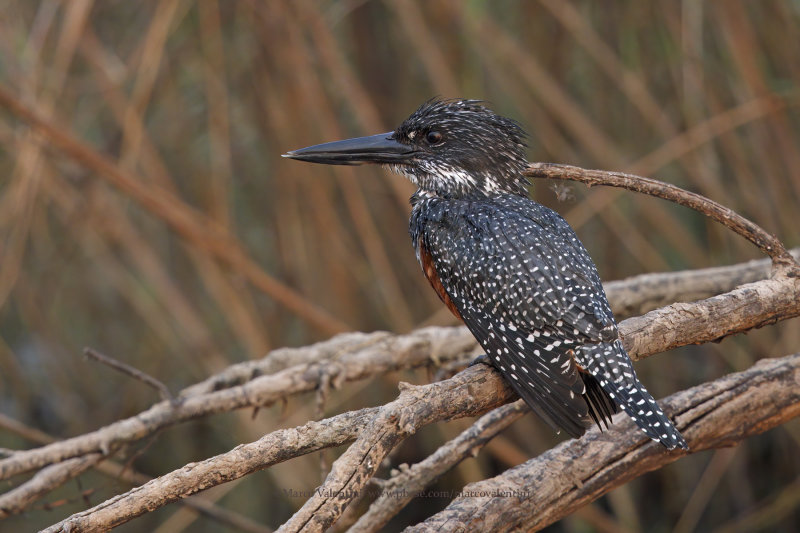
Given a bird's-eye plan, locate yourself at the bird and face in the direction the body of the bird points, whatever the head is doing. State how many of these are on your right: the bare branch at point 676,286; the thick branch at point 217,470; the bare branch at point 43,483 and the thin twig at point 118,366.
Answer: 1

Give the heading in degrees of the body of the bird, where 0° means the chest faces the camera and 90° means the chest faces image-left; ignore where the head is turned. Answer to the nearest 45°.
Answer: approximately 135°

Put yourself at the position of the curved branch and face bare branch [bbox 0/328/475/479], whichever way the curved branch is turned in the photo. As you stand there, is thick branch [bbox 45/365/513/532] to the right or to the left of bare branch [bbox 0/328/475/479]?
left

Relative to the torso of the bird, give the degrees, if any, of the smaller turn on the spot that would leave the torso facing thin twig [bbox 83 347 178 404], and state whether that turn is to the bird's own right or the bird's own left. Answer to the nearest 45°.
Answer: approximately 45° to the bird's own left

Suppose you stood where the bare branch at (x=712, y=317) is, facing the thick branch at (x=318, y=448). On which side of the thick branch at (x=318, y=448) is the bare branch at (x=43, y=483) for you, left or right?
right

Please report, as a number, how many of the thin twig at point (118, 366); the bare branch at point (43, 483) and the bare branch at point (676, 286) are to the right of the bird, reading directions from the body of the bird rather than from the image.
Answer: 1

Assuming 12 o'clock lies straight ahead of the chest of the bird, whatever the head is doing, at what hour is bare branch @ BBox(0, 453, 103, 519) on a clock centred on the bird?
The bare branch is roughly at 10 o'clock from the bird.

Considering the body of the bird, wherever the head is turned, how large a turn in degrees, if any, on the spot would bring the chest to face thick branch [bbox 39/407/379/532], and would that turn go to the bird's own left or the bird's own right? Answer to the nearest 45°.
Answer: approximately 90° to the bird's own left
